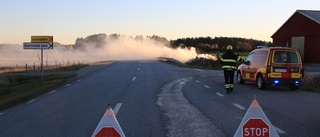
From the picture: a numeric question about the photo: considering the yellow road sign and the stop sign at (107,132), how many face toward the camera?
2

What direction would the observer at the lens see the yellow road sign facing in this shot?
facing the viewer

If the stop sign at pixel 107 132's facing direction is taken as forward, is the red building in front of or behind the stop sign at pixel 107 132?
behind

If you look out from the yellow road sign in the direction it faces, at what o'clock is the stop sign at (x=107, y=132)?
The stop sign is roughly at 12 o'clock from the yellow road sign.

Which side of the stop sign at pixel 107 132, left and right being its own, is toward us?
front

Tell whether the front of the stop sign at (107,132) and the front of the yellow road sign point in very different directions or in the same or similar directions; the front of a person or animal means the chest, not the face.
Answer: same or similar directions

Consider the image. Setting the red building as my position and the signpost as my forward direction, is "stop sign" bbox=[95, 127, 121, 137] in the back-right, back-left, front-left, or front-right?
front-left

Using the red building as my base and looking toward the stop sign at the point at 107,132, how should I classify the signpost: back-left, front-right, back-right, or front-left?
front-right

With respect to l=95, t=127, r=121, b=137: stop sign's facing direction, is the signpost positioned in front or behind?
behind

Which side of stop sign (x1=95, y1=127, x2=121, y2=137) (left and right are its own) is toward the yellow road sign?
back
